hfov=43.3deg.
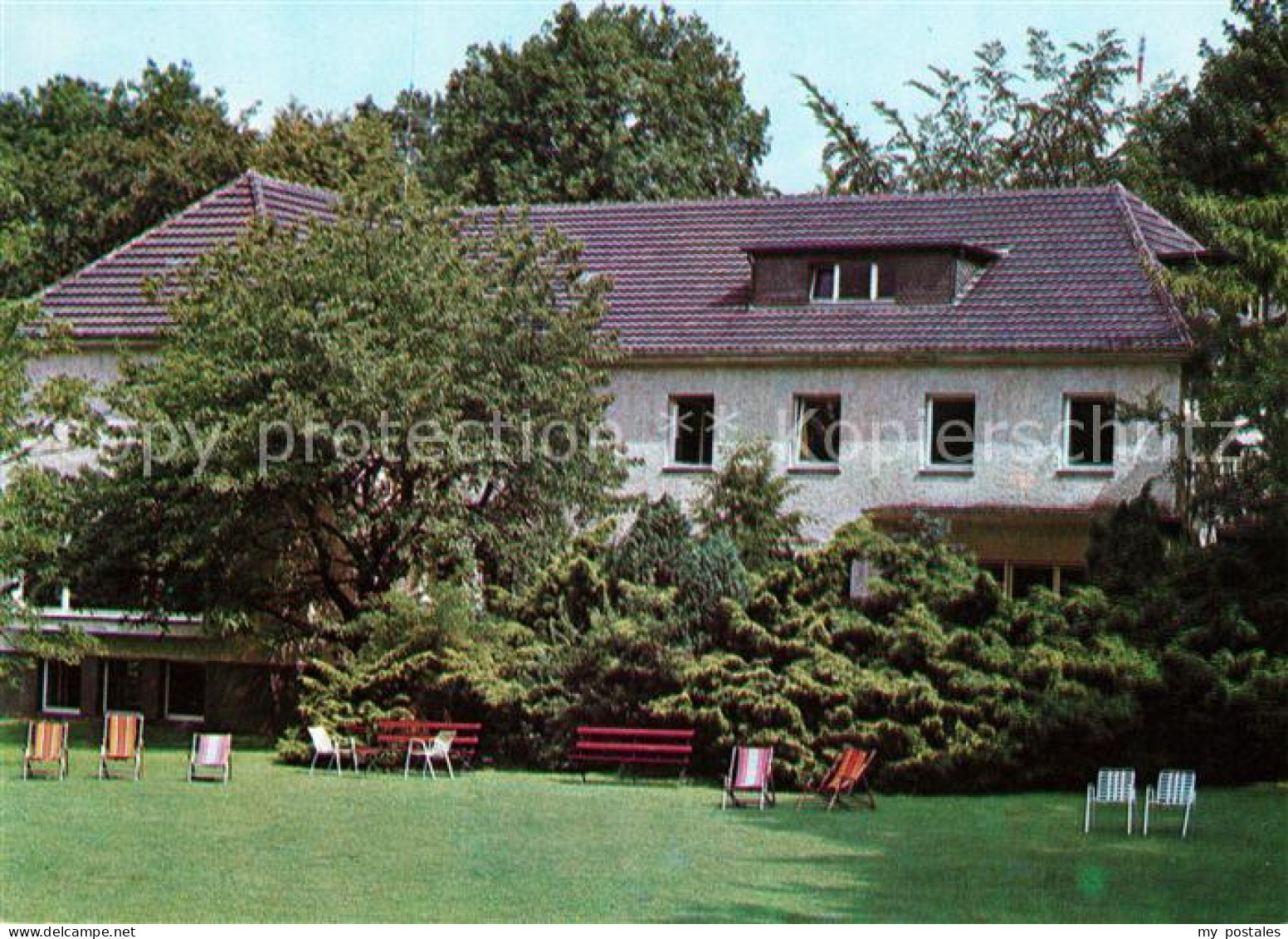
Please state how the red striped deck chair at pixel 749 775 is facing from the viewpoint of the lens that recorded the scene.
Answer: facing the viewer and to the left of the viewer

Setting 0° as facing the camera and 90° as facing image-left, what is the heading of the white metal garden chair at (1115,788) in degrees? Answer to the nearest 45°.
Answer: approximately 45°

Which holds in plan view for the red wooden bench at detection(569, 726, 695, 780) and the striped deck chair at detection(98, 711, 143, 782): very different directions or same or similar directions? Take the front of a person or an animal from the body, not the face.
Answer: same or similar directions

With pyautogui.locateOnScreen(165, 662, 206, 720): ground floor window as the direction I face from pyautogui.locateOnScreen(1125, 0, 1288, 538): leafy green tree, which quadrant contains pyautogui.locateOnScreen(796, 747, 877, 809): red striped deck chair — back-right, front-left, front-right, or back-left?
front-left

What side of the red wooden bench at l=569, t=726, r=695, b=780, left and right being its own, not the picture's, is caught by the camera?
front

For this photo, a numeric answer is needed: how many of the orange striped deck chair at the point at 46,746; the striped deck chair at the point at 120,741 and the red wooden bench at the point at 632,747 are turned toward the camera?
3

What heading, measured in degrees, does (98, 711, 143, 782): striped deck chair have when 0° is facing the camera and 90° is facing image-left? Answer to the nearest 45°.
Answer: approximately 0°

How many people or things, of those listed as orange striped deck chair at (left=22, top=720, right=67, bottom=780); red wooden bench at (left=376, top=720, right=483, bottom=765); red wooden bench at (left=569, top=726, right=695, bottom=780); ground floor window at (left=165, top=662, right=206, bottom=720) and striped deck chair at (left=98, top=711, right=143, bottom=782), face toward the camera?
5

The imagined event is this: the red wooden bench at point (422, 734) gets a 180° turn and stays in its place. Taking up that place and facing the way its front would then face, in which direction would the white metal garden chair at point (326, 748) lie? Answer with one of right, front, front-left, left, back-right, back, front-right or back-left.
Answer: left

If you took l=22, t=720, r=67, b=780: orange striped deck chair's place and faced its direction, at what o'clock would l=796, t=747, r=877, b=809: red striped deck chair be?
The red striped deck chair is roughly at 10 o'clock from the orange striped deck chair.

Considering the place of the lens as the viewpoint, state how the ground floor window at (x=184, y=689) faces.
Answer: facing the viewer
